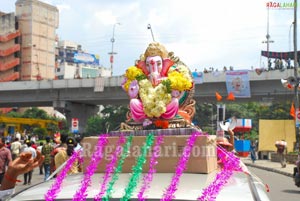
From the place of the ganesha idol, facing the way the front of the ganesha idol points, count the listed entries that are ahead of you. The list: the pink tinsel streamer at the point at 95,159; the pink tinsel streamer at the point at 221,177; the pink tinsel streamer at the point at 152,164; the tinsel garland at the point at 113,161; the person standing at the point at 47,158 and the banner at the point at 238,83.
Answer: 4

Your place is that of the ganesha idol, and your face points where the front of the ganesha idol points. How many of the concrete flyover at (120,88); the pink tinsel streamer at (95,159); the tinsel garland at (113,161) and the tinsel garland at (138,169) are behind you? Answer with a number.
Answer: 1

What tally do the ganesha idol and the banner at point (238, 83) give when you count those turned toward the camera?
2

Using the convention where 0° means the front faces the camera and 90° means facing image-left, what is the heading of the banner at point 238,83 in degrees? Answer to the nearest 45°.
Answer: approximately 0°

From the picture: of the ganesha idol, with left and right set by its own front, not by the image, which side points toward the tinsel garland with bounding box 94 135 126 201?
front

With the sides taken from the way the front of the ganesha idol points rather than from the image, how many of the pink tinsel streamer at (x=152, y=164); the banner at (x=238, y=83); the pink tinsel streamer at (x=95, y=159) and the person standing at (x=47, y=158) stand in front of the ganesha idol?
2

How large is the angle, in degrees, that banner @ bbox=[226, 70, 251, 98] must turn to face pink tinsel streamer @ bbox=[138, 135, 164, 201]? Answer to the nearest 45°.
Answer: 0° — it already faces it

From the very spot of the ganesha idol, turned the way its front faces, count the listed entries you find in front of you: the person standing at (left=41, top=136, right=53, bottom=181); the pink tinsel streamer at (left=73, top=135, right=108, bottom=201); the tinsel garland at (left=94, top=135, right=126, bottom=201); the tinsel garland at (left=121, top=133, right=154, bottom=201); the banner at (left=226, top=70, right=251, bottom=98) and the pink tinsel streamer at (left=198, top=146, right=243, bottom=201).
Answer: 4

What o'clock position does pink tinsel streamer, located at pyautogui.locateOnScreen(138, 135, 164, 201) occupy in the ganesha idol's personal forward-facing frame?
The pink tinsel streamer is roughly at 12 o'clock from the ganesha idol.

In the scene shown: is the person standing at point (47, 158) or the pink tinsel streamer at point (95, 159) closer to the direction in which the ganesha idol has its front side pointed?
the pink tinsel streamer

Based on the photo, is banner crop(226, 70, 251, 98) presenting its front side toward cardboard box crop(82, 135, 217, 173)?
yes

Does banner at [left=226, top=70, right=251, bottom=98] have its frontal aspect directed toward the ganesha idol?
yes

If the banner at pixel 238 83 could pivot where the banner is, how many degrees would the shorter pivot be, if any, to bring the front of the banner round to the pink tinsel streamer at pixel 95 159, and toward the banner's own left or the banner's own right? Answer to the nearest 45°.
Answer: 0° — it already faces it
